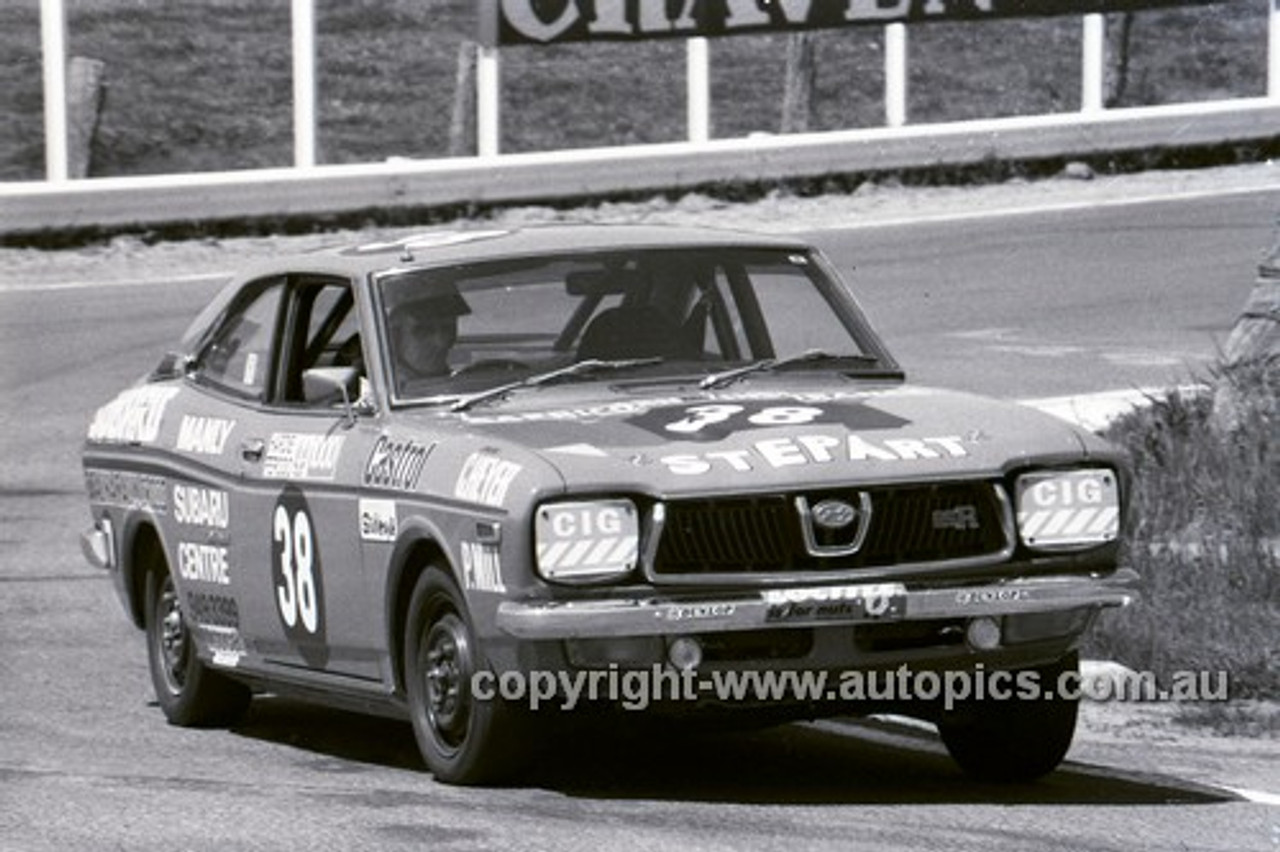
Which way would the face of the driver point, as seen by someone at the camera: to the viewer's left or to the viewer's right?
to the viewer's right

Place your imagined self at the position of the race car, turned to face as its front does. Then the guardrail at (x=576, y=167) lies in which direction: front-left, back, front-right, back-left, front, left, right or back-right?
back-left

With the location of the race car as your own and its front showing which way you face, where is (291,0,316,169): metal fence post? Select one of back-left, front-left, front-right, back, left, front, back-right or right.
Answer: back-left

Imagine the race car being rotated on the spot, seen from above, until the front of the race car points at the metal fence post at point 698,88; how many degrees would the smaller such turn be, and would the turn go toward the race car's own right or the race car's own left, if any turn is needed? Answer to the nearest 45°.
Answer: approximately 135° to the race car's own left

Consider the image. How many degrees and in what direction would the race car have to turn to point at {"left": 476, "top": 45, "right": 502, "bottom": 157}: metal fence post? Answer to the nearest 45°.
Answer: approximately 135° to its left

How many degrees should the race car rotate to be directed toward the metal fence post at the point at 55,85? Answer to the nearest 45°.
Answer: approximately 135° to its left

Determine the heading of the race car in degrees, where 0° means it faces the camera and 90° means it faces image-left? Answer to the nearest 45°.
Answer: approximately 315°

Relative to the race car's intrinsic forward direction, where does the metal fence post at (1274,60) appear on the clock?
The metal fence post is roughly at 8 o'clock from the race car.
